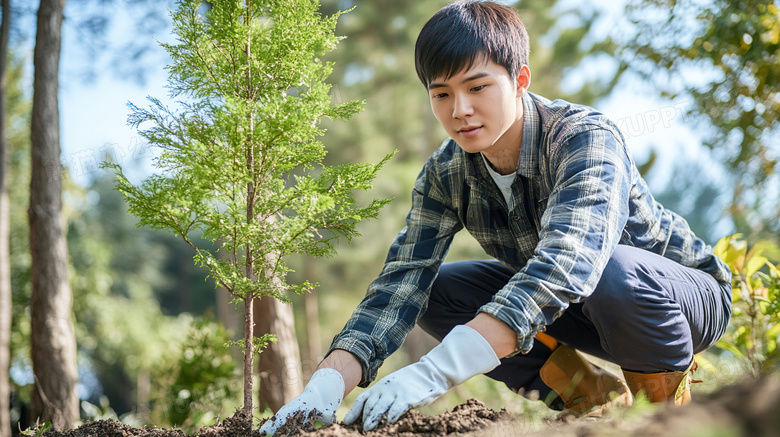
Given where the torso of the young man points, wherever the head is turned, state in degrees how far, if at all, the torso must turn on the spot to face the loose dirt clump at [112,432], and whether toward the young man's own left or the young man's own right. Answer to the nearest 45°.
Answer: approximately 45° to the young man's own right

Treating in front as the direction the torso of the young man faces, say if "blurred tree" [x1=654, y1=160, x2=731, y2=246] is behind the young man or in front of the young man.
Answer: behind

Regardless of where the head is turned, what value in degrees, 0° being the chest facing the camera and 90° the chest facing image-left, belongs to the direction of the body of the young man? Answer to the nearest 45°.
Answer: approximately 45°

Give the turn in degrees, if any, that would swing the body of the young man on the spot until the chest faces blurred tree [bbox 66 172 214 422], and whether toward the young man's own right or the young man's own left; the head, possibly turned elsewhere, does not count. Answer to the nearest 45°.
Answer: approximately 90° to the young man's own right

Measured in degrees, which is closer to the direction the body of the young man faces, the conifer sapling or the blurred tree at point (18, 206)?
the conifer sapling

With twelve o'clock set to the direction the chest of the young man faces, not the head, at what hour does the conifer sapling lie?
The conifer sapling is roughly at 1 o'clock from the young man.

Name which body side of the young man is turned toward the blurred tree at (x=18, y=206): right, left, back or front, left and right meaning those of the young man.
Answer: right

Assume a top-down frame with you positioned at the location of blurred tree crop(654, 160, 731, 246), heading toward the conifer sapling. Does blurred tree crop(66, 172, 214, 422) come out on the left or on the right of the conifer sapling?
right

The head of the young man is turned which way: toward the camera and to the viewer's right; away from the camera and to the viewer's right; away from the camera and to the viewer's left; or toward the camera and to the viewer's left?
toward the camera and to the viewer's left
